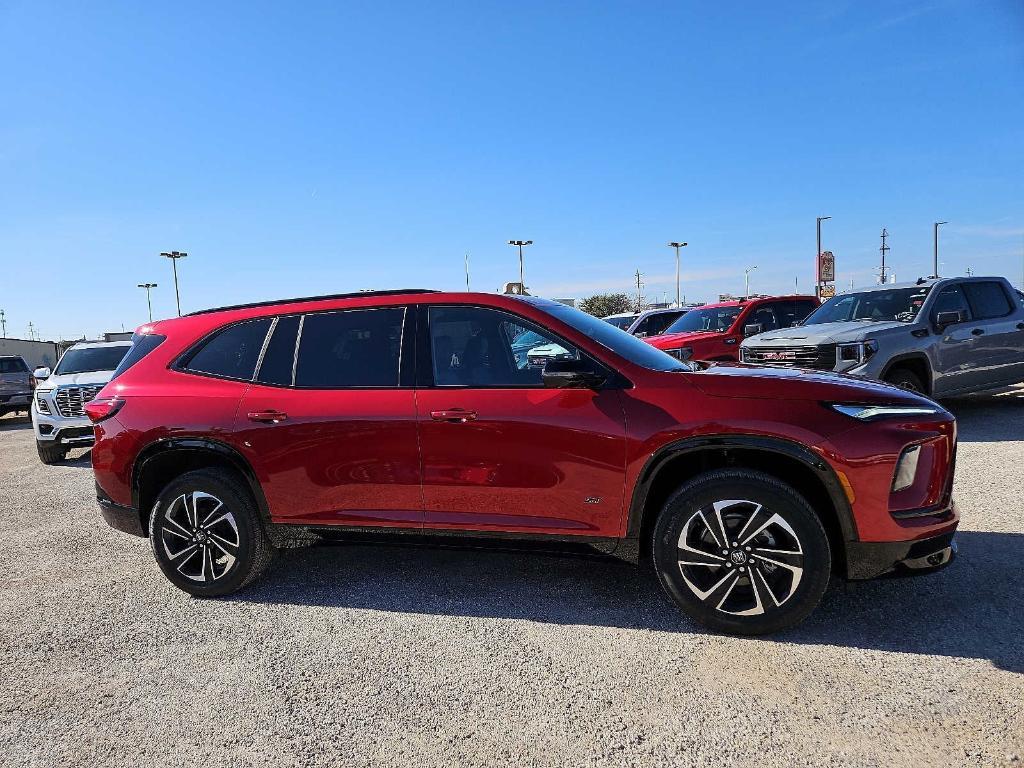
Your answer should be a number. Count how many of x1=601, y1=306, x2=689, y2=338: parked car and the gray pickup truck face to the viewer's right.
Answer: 0

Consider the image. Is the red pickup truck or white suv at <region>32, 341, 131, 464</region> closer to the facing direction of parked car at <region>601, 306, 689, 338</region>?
the white suv

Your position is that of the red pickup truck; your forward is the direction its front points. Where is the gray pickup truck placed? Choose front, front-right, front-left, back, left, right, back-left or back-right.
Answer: left

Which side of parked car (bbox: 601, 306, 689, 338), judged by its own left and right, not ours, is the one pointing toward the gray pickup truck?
left

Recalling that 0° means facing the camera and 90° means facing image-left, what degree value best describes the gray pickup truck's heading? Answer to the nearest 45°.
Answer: approximately 45°

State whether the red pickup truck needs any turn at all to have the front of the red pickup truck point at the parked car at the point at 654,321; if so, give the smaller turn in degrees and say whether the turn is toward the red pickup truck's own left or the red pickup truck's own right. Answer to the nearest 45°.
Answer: approximately 90° to the red pickup truck's own right

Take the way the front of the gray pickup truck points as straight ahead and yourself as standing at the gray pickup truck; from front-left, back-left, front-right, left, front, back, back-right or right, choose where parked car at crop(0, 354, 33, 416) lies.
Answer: front-right

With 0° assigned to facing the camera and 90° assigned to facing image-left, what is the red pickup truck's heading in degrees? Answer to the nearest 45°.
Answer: approximately 45°

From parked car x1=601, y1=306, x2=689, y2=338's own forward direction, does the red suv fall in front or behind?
in front

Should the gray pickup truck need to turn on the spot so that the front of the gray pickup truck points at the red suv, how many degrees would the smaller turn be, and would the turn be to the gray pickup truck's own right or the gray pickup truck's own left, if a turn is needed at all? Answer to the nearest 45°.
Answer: approximately 45° to the gray pickup truck's own left

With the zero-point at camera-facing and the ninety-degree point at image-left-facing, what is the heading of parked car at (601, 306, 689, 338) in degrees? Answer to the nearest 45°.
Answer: approximately 45°

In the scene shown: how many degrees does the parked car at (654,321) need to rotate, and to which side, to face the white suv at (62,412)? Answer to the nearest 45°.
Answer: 0° — it already faces it

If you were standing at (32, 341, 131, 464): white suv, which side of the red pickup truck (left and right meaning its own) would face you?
front

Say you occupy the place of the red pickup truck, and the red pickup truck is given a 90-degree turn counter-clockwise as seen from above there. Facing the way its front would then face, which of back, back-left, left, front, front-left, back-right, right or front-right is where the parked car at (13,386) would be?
back-right
